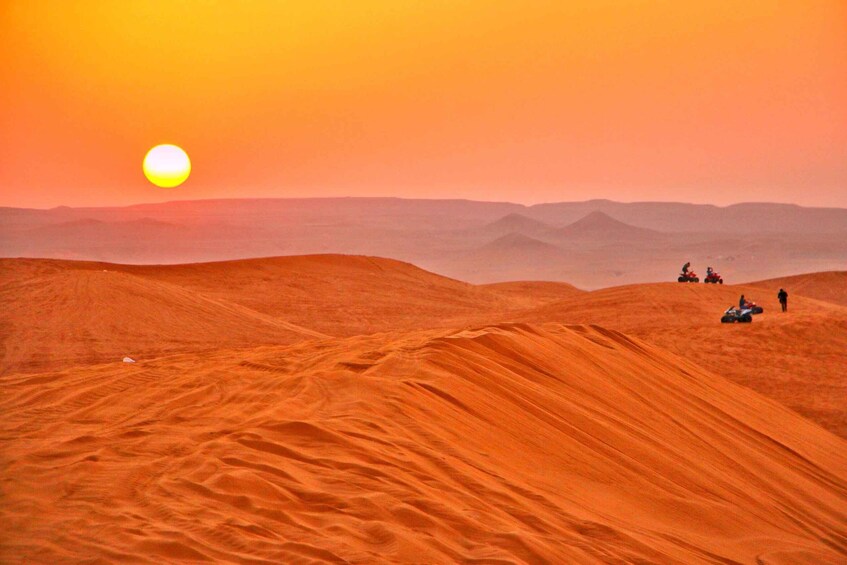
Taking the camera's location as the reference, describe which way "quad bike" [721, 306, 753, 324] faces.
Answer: facing to the left of the viewer

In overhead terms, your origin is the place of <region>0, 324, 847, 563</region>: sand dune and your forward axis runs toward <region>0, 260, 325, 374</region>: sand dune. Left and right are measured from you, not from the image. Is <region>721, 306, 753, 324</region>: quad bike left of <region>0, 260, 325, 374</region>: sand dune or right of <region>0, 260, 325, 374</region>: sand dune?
right

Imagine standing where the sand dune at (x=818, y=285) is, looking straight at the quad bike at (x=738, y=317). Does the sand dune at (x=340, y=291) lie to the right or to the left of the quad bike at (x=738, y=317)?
right

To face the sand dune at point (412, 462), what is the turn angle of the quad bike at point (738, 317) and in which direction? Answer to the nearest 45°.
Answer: approximately 90° to its left

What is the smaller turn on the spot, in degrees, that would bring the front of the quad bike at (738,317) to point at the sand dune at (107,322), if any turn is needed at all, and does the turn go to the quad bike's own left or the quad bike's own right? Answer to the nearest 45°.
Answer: approximately 45° to the quad bike's own left

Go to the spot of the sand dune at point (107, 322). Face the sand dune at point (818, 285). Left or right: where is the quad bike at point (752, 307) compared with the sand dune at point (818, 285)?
right

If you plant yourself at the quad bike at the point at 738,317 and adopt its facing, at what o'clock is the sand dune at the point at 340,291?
The sand dune is roughly at 1 o'clock from the quad bike.
